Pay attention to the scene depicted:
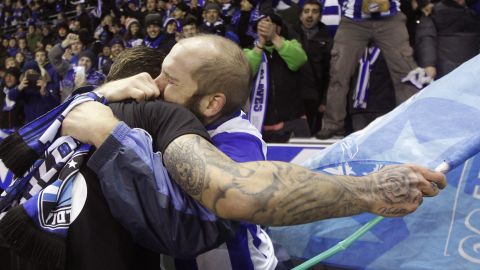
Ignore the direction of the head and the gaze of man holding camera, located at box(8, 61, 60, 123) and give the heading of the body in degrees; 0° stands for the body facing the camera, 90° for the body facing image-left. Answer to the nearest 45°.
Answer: approximately 0°

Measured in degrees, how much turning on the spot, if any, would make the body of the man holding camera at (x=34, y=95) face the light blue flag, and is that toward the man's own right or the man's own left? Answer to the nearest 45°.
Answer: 0° — they already face it
